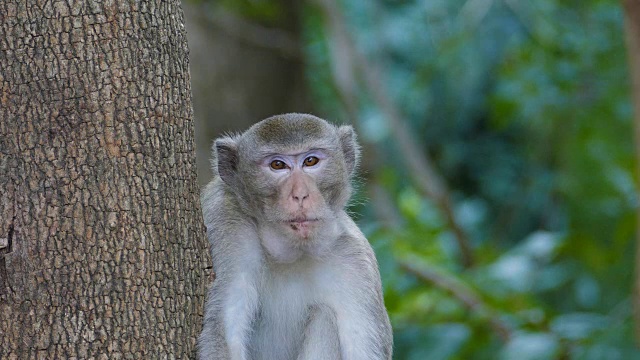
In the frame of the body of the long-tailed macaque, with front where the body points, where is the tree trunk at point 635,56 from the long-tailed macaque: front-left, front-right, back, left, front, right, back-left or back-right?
left

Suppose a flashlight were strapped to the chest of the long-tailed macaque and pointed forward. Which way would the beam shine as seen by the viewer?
toward the camera

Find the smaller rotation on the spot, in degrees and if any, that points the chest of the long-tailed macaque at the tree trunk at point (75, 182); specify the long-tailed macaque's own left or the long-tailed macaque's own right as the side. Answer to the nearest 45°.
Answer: approximately 45° to the long-tailed macaque's own right
